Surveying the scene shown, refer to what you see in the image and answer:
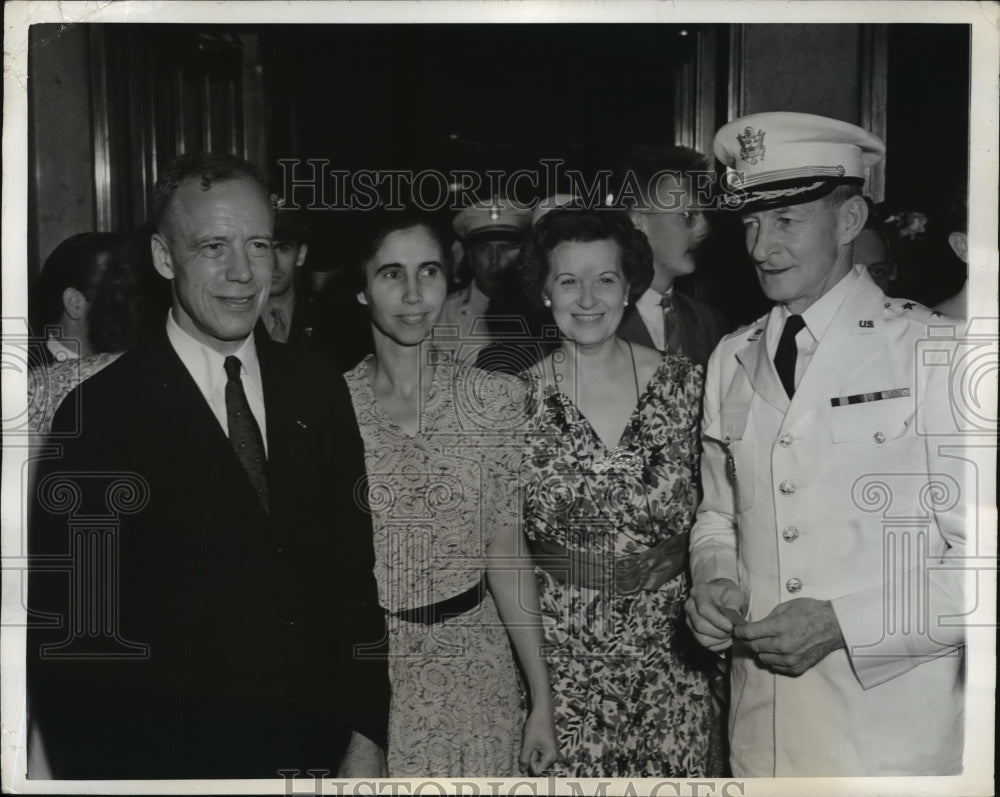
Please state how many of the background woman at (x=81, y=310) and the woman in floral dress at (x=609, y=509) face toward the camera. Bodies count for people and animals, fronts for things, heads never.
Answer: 1

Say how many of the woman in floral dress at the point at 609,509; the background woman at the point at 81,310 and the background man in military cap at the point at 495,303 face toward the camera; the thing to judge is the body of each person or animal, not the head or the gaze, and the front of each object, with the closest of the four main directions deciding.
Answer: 2

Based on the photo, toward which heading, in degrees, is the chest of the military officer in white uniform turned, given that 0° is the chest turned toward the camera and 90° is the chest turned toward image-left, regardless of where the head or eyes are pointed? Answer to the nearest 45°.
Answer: approximately 45°
